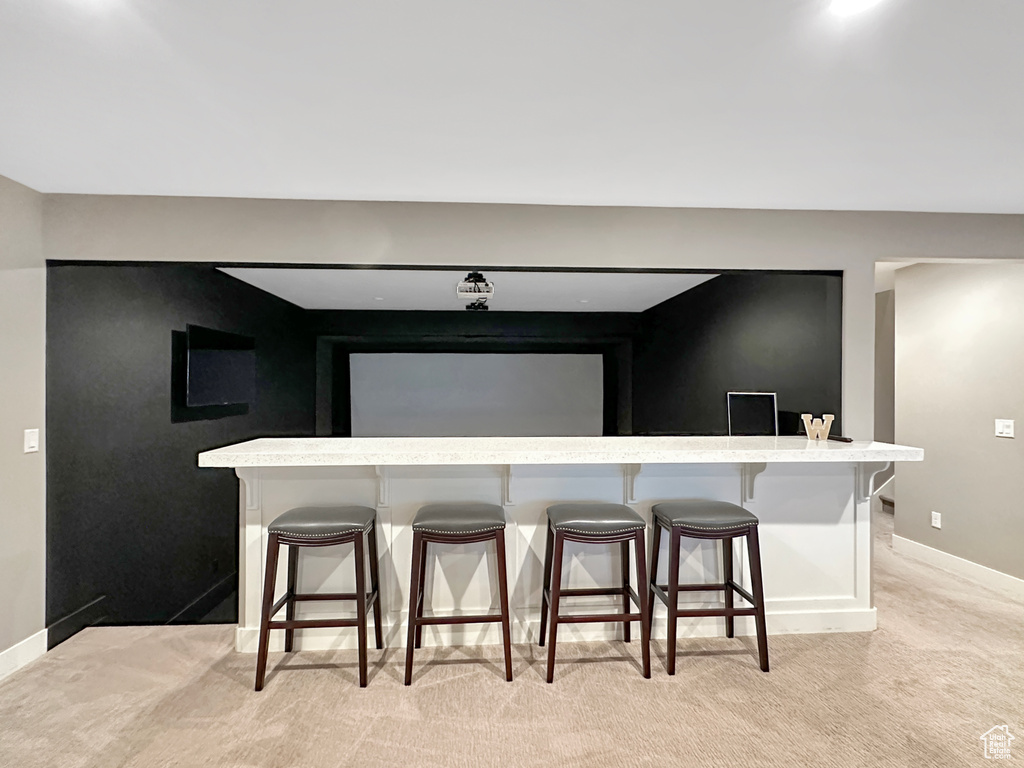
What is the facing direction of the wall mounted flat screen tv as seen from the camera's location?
facing the viewer and to the right of the viewer

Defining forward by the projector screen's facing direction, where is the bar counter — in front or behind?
in front

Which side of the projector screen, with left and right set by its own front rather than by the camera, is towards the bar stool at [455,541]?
front

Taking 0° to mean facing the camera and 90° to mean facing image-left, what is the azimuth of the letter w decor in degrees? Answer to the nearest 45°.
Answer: approximately 0°

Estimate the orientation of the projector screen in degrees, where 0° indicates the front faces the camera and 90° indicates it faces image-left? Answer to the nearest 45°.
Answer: approximately 0°

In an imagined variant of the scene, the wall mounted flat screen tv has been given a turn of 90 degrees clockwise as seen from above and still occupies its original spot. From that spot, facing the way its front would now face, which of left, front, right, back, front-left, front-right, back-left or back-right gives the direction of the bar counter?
left

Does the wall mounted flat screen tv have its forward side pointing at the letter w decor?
yes

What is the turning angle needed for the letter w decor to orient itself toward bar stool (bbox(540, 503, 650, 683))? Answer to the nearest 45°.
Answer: approximately 45° to its right

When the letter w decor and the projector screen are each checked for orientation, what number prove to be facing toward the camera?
2
